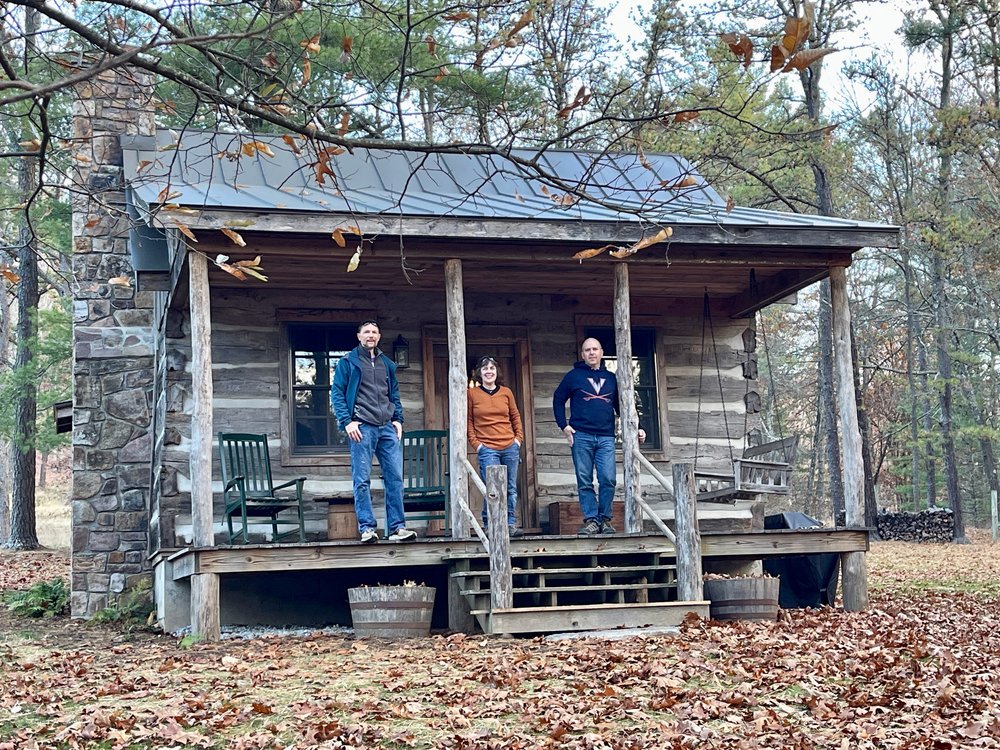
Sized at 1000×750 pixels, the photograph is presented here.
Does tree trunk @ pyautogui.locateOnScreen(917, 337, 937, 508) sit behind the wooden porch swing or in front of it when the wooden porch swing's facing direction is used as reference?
behind

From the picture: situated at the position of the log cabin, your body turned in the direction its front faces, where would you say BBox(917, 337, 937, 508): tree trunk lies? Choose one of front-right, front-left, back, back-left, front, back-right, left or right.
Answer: back-left

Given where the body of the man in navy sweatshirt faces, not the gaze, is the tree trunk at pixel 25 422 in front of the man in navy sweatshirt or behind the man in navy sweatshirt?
behind

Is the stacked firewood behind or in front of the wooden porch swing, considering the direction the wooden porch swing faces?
behind

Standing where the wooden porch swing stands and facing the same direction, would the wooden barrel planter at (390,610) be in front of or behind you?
in front

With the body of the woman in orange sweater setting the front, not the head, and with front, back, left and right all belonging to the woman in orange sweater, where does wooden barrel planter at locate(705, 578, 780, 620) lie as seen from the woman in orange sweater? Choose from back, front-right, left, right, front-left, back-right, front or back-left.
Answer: front-left

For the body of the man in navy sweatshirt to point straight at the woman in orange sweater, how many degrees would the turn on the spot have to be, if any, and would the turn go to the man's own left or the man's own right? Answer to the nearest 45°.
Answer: approximately 90° to the man's own right

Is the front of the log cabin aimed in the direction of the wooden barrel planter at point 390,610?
yes

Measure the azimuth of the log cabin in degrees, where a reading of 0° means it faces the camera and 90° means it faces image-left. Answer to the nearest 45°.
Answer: approximately 0°

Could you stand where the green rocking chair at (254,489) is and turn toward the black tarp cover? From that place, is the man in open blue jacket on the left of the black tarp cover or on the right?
right

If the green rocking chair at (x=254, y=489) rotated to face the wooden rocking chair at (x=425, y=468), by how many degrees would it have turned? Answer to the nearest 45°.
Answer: approximately 45° to its left

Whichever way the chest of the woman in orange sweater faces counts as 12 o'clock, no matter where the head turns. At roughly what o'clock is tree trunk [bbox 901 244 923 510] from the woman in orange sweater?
The tree trunk is roughly at 7 o'clock from the woman in orange sweater.
